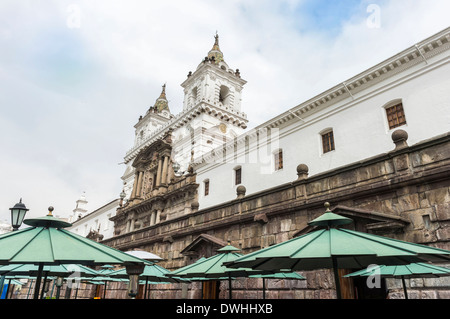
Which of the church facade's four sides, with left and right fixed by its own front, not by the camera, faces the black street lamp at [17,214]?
front

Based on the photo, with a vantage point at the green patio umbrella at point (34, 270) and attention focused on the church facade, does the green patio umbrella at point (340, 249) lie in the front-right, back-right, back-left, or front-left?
front-right

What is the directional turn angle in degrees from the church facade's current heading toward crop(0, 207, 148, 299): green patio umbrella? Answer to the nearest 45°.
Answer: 0° — it already faces it

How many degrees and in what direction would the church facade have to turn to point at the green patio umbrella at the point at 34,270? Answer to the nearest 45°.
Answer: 0° — it already faces it

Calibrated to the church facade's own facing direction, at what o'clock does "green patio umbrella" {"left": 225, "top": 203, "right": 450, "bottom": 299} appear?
The green patio umbrella is roughly at 11 o'clock from the church facade.

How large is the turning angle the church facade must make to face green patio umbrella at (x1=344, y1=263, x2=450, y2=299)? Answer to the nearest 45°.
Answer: approximately 45° to its left

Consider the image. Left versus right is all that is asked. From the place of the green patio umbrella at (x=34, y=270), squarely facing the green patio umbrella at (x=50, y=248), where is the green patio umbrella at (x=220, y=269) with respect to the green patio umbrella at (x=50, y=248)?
left

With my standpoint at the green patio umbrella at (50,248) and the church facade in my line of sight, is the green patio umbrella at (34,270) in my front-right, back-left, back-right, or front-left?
front-left

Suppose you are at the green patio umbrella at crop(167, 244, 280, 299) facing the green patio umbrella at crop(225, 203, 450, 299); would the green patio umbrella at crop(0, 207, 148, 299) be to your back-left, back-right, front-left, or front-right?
front-right

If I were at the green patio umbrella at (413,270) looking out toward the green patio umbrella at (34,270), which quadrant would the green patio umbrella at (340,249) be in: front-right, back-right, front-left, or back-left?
front-left

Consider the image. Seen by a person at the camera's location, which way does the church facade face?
facing the viewer and to the left of the viewer
